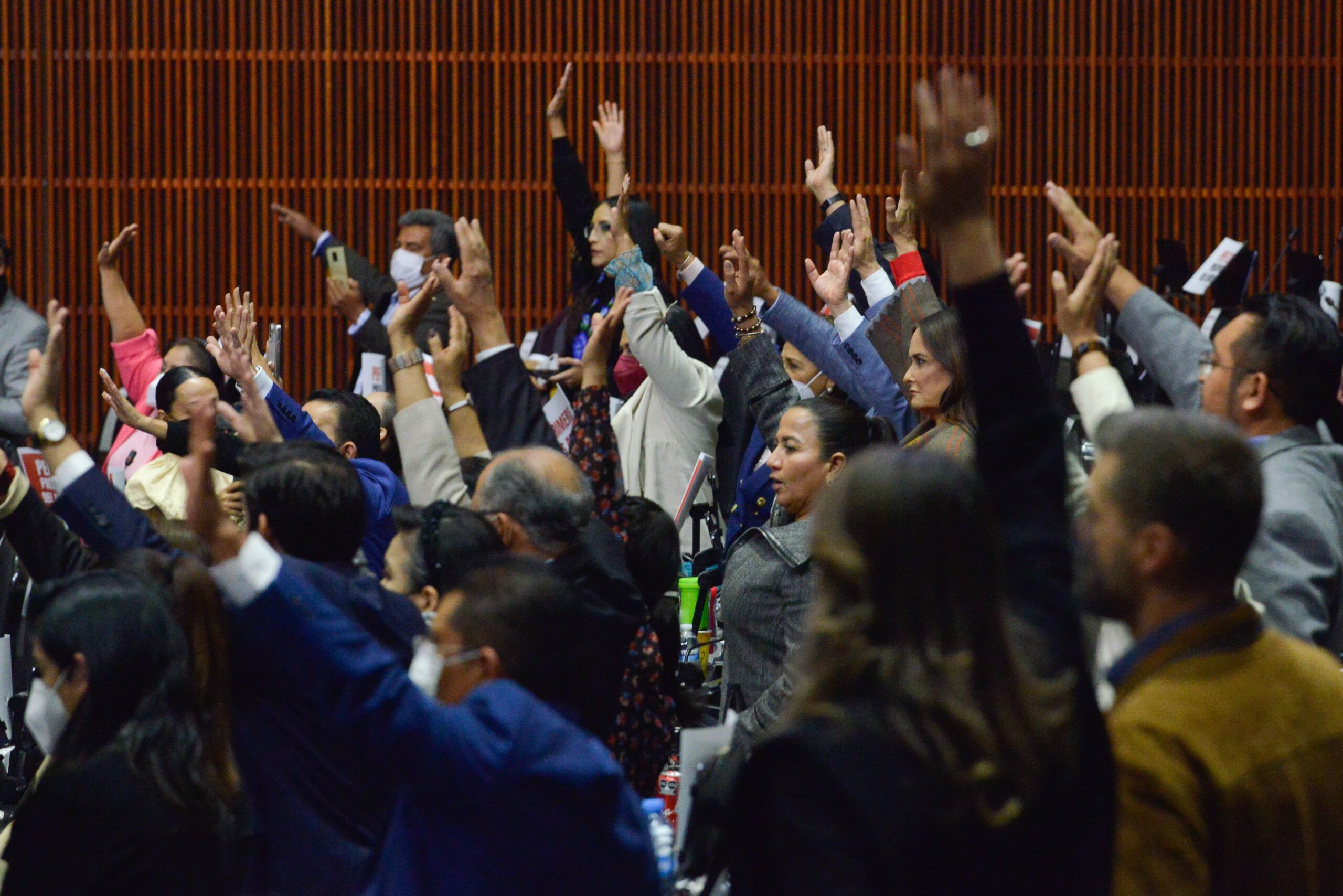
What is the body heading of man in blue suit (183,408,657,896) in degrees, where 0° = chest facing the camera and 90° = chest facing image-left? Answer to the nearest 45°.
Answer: approximately 135°

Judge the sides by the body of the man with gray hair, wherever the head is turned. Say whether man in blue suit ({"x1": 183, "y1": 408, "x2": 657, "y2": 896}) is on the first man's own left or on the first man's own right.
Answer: on the first man's own left

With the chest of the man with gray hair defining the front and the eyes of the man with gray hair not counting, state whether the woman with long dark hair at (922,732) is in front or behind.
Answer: behind

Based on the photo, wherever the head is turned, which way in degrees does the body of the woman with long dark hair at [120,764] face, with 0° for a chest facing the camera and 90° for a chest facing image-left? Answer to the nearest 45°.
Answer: approximately 135°

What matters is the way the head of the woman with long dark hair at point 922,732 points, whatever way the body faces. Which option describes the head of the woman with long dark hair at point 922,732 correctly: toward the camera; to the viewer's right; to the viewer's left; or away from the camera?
away from the camera

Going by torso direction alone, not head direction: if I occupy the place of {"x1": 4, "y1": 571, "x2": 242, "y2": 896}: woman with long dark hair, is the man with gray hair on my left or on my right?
on my right

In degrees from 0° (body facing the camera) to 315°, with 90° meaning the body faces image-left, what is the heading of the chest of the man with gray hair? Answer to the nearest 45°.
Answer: approximately 135°

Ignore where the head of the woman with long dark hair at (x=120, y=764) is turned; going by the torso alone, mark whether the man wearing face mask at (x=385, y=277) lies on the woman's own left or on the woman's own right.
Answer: on the woman's own right

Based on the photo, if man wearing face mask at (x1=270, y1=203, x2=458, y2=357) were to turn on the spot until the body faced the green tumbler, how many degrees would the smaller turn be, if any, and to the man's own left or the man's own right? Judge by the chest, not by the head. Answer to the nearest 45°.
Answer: approximately 45° to the man's own left
